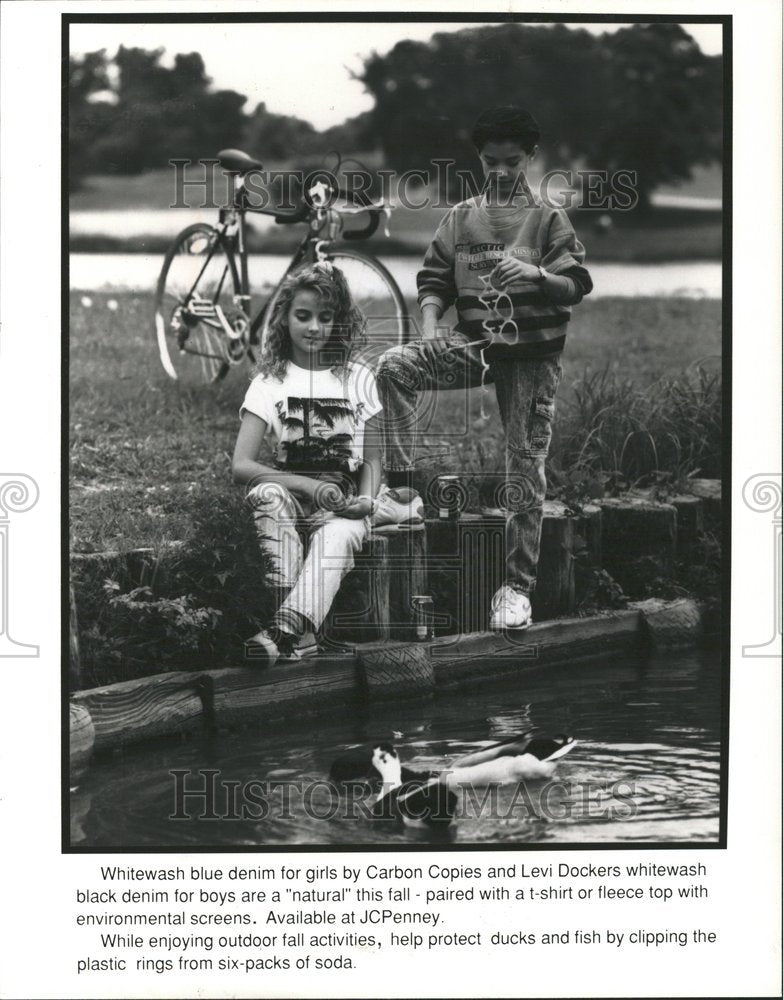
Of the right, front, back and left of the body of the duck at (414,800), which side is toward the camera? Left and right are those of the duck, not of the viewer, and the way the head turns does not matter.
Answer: left

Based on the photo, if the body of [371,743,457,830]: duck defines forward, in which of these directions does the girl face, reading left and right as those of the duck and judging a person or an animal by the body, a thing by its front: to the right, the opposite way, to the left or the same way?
to the left

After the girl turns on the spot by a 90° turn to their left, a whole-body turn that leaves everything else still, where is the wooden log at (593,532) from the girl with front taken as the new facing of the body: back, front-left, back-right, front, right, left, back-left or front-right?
front

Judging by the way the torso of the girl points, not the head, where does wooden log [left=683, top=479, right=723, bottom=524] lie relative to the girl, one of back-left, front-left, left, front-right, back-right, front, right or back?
left

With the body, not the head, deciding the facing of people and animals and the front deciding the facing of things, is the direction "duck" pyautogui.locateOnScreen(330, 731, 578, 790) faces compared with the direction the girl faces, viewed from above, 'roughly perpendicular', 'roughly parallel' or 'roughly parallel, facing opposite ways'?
roughly perpendicular

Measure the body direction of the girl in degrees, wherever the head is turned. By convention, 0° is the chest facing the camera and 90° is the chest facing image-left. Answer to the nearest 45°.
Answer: approximately 0°

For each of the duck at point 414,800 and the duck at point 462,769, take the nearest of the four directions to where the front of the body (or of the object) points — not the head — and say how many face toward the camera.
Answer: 0

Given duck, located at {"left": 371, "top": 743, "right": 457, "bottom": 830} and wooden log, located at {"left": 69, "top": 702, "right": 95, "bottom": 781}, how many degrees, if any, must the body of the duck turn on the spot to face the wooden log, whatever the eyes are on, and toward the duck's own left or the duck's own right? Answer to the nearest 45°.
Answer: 0° — it already faces it

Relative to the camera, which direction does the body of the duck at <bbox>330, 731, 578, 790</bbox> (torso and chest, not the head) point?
to the viewer's left
